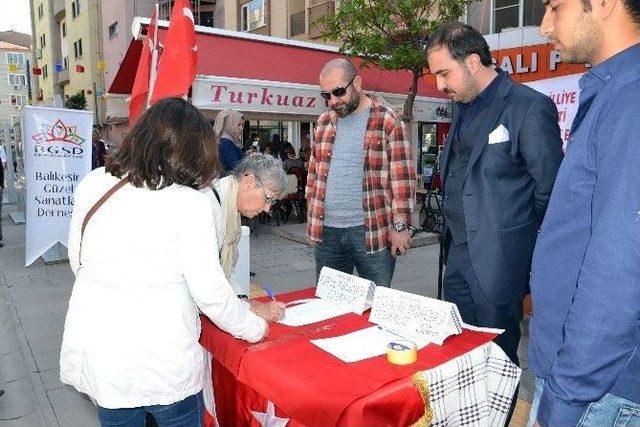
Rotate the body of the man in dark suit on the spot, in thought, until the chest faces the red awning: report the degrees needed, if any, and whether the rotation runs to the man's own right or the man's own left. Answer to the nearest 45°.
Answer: approximately 90° to the man's own right

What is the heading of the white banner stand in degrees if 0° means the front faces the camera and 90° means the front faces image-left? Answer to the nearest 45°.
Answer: approximately 0°

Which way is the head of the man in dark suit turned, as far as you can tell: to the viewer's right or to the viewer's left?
to the viewer's left

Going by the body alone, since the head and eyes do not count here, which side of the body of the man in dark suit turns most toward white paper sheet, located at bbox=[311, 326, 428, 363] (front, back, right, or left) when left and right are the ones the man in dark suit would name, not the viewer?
front

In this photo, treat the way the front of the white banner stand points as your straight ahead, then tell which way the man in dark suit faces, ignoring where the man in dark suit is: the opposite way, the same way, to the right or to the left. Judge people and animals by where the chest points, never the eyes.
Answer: to the right

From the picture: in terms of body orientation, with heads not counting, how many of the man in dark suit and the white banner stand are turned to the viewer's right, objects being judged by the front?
0

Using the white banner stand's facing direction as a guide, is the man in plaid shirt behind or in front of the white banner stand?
in front

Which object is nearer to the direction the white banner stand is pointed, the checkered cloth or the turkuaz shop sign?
the checkered cloth

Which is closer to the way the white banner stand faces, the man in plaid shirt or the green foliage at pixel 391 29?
the man in plaid shirt

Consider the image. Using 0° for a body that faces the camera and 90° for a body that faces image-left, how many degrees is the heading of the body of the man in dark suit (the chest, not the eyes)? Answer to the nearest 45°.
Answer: approximately 45°

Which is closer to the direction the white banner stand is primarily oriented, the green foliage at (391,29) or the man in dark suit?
the man in dark suit

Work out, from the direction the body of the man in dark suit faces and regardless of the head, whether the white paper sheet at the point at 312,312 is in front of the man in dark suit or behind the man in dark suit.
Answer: in front

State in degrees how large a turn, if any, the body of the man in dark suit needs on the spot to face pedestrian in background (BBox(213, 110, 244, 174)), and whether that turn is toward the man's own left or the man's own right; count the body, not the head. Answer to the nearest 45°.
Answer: approximately 90° to the man's own right
